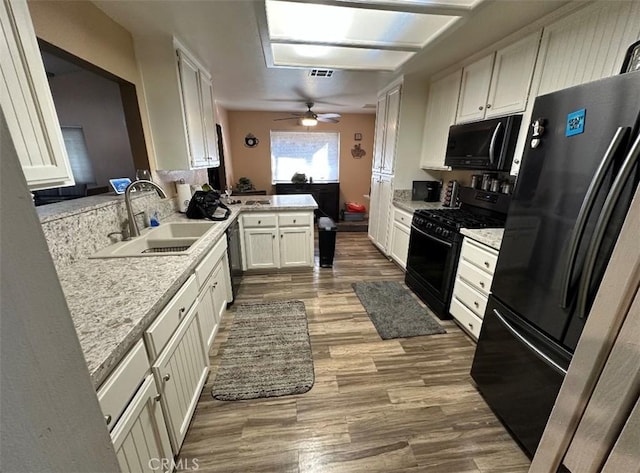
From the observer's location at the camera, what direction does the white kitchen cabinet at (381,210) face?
facing to the left of the viewer

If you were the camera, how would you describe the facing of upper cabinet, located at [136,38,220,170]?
facing to the right of the viewer

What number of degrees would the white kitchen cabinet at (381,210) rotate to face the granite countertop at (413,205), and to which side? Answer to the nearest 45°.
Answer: approximately 135° to its left

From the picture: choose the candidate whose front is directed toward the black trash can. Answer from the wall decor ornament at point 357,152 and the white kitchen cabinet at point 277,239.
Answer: the wall decor ornament

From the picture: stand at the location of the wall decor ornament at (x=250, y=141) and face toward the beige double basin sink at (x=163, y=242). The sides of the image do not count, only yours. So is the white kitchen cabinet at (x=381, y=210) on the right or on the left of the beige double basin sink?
left

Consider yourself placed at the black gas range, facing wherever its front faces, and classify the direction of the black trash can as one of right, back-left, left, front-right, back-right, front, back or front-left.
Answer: front-right

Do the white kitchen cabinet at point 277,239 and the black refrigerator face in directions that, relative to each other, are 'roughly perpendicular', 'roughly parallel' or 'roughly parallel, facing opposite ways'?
roughly perpendicular

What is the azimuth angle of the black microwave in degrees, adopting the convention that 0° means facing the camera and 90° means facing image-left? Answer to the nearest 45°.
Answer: approximately 45°

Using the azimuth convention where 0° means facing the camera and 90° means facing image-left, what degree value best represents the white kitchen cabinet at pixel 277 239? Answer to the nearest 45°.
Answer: approximately 0°

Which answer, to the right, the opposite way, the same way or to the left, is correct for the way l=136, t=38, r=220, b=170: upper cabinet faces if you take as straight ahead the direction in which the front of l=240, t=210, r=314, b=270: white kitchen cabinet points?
to the left

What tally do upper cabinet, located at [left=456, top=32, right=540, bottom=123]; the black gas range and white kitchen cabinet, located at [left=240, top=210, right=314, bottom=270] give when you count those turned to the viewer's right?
0

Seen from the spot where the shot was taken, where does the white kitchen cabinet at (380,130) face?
facing to the left of the viewer

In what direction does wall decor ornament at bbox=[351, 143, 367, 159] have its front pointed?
toward the camera

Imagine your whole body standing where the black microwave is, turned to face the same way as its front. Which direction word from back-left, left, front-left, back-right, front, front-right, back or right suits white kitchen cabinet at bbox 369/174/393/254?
right

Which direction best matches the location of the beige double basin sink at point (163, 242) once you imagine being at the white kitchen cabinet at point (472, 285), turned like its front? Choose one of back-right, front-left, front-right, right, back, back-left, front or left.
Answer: front

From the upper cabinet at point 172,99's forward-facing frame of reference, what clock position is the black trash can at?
The black trash can is roughly at 10 o'clock from the upper cabinet.

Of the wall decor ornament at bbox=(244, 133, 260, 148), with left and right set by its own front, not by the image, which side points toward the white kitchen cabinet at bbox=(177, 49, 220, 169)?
front

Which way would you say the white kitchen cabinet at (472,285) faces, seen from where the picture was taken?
facing the viewer and to the left of the viewer

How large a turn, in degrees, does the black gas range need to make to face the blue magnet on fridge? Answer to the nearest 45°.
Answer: approximately 90° to its left
